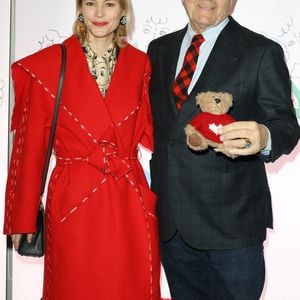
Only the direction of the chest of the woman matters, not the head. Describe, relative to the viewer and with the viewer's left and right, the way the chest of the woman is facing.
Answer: facing the viewer

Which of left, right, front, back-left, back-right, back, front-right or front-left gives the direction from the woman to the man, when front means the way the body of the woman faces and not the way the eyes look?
left
